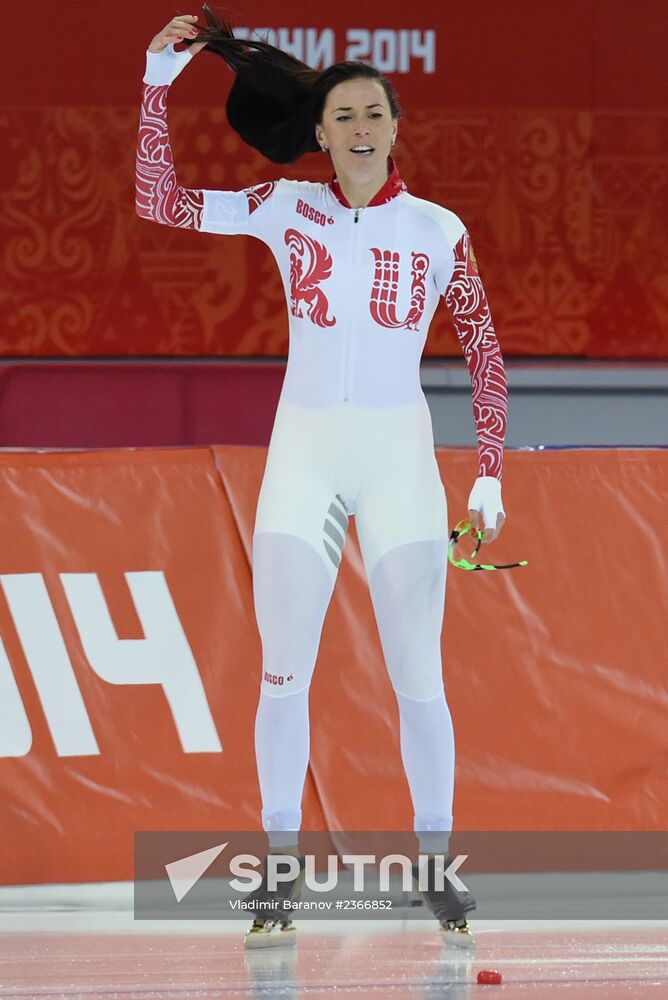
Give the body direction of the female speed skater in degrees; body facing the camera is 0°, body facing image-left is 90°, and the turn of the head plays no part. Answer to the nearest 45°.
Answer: approximately 0°
